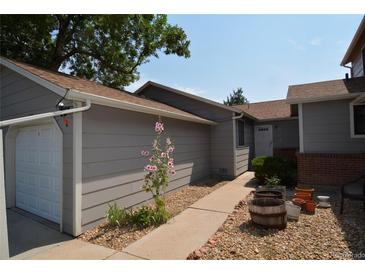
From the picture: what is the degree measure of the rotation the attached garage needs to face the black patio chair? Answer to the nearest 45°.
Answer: approximately 135° to its left

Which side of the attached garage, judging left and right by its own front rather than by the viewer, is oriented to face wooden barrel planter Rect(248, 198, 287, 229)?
left

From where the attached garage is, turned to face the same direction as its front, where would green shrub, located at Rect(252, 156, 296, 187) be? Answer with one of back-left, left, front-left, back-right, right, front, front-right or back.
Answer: back-left

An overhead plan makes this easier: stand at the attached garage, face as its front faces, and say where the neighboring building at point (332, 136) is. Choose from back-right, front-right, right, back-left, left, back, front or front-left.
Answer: back-left

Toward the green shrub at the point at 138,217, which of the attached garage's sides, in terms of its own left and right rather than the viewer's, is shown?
left

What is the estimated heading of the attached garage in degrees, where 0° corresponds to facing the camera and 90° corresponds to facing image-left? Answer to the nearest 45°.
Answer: approximately 45°
